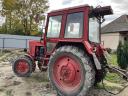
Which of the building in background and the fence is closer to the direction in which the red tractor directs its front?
the fence

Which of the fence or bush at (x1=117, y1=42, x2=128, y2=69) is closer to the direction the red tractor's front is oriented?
the fence

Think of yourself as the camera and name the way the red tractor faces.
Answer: facing away from the viewer and to the left of the viewer

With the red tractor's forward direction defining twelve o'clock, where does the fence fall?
The fence is roughly at 1 o'clock from the red tractor.

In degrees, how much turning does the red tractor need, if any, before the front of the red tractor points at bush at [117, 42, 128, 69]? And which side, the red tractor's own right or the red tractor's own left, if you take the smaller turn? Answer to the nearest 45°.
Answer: approximately 90° to the red tractor's own right

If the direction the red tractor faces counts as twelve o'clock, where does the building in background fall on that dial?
The building in background is roughly at 2 o'clock from the red tractor.
